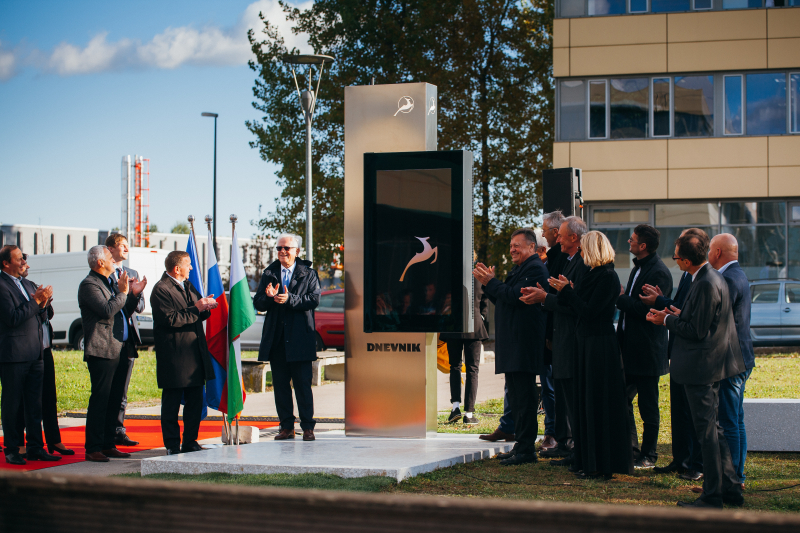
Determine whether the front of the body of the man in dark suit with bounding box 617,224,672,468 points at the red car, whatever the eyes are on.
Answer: no

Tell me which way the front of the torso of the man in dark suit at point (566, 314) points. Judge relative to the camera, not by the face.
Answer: to the viewer's left

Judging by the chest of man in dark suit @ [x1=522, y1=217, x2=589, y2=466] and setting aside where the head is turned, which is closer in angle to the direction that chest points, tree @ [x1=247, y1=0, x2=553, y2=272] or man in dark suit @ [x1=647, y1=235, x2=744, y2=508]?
the tree

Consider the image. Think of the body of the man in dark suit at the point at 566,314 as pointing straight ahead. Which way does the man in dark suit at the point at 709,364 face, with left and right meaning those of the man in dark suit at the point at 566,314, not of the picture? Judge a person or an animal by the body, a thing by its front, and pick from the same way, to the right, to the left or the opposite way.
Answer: the same way

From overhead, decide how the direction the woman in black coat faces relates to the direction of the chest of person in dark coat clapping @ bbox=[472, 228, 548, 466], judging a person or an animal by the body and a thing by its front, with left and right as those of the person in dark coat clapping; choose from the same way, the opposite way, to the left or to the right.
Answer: the same way

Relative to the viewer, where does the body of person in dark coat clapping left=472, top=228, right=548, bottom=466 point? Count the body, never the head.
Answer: to the viewer's left

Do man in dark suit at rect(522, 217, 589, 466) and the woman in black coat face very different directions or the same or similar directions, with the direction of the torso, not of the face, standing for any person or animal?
same or similar directions

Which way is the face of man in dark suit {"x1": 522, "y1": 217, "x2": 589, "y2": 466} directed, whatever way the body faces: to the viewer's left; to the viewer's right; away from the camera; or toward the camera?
to the viewer's left

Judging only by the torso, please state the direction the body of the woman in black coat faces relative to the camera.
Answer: to the viewer's left

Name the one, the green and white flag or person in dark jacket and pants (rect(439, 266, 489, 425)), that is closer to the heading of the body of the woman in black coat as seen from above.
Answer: the green and white flag

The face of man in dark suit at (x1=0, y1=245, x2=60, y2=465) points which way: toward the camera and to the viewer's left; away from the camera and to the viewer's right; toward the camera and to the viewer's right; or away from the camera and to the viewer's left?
toward the camera and to the viewer's right

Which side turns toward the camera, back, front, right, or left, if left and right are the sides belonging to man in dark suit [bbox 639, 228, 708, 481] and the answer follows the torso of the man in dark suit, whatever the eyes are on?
left

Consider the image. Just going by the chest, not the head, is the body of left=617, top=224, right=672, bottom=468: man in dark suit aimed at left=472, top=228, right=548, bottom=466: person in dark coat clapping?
yes

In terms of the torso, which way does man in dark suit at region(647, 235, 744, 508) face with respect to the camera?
to the viewer's left

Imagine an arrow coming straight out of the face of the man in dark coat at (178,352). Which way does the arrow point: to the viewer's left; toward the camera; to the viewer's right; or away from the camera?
to the viewer's right
